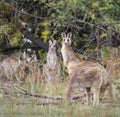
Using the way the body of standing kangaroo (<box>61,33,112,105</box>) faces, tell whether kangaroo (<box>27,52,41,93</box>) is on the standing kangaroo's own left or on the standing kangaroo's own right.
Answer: on the standing kangaroo's own right

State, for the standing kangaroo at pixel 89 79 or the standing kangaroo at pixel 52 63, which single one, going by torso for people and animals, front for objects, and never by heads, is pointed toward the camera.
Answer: the standing kangaroo at pixel 52 63

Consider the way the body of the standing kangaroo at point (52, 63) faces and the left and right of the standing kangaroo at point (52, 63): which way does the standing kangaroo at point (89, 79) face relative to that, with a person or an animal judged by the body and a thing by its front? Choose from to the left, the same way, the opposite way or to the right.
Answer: to the right

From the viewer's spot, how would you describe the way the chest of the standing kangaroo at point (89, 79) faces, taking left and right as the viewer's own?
facing to the left of the viewer

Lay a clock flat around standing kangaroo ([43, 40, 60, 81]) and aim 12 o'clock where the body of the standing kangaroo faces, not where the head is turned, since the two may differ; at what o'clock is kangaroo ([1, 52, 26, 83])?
The kangaroo is roughly at 3 o'clock from the standing kangaroo.

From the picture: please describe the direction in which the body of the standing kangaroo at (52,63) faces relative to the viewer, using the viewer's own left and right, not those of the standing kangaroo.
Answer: facing the viewer
